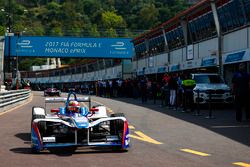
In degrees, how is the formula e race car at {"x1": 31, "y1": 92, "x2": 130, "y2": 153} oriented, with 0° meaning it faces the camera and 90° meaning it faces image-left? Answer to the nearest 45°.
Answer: approximately 0°

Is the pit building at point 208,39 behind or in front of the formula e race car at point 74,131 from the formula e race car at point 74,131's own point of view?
behind
